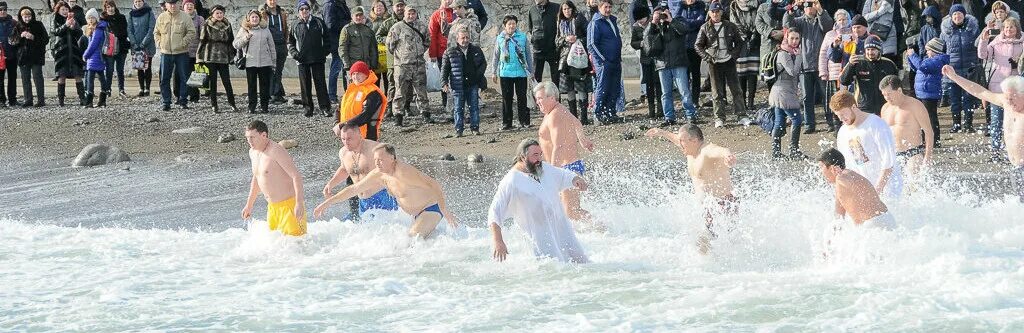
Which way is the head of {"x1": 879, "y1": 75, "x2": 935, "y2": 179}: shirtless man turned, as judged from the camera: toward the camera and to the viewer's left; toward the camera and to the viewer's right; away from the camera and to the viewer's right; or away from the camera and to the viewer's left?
toward the camera and to the viewer's left

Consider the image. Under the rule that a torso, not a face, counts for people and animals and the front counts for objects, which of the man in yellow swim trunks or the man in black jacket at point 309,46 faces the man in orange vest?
the man in black jacket

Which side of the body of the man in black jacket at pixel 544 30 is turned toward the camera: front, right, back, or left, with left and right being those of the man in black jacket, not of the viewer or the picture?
front

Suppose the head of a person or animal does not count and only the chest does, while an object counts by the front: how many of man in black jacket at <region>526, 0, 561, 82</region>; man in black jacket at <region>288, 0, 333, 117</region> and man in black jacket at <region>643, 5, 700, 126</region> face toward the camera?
3

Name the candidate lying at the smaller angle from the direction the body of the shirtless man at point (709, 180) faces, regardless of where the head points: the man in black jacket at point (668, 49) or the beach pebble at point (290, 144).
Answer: the beach pebble

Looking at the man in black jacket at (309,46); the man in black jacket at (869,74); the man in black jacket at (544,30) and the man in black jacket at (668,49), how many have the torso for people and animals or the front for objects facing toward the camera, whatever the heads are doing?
4

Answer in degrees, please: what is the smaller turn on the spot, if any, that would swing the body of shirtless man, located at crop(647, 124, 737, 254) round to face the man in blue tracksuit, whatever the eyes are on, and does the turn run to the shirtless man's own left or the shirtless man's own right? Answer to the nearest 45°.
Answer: approximately 135° to the shirtless man's own right

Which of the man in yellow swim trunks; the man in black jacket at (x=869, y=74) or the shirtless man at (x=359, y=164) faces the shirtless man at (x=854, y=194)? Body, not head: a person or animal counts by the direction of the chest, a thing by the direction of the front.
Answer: the man in black jacket

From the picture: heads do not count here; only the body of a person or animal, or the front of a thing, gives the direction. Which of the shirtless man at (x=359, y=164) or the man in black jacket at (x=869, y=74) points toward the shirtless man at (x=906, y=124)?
the man in black jacket

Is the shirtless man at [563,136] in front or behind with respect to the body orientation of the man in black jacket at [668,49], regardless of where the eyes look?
in front

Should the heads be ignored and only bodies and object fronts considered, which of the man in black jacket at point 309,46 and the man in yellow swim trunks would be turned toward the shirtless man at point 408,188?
the man in black jacket

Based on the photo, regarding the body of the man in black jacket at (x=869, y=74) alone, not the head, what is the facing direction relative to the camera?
toward the camera

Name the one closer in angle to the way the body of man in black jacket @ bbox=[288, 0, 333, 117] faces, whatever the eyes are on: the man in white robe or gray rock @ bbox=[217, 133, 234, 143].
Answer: the man in white robe

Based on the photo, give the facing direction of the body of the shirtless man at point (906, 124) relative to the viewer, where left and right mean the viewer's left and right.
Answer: facing the viewer and to the left of the viewer
